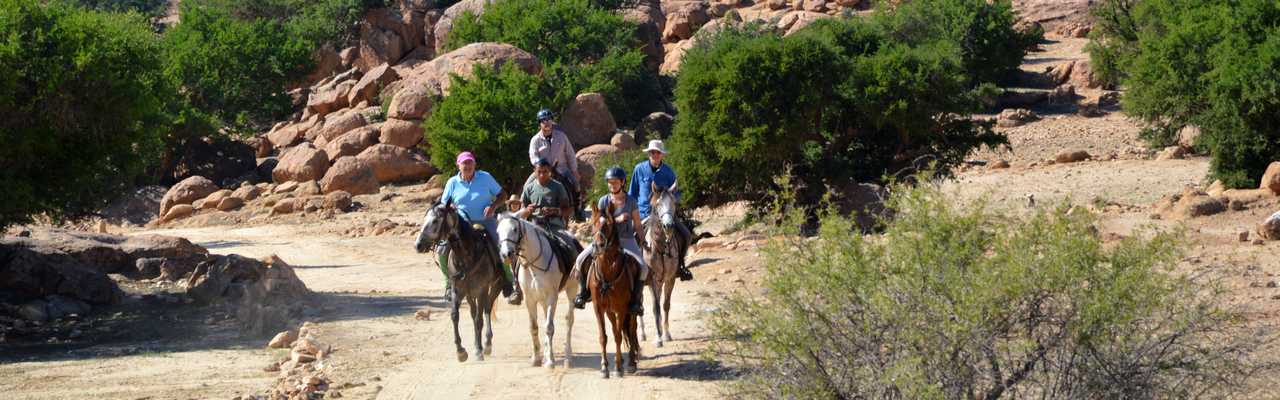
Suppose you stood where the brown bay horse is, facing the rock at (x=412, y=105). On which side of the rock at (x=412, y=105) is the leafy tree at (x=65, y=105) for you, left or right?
left

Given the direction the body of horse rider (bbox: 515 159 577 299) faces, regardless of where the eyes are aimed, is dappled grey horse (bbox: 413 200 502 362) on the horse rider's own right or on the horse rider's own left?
on the horse rider's own right

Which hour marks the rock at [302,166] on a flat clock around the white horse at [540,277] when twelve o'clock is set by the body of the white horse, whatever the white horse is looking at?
The rock is roughly at 4 o'clock from the white horse.

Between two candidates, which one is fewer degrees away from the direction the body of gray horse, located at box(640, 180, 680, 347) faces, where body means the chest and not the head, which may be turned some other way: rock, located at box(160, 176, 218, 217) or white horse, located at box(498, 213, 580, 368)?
the white horse

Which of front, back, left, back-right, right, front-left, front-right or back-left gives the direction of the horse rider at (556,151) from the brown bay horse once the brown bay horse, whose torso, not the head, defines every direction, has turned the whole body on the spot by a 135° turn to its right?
front-right

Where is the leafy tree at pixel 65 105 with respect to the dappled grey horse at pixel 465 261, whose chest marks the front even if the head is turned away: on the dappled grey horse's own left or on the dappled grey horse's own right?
on the dappled grey horse's own right

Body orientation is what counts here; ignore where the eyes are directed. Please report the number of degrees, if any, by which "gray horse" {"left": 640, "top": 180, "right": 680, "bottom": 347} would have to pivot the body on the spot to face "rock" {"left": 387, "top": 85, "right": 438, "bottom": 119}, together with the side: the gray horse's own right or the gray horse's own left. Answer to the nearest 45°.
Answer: approximately 180°

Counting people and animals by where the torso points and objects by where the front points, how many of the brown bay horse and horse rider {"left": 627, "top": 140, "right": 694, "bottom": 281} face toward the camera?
2

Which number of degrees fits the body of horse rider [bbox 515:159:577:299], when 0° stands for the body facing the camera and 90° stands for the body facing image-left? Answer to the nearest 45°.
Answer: approximately 0°

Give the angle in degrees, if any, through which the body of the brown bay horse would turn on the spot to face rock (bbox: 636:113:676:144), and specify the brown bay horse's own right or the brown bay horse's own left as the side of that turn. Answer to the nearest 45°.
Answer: approximately 180°

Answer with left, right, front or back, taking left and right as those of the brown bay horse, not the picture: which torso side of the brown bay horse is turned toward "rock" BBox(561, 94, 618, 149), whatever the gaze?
back

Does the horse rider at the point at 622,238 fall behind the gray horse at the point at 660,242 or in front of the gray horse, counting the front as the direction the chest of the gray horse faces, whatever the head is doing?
in front

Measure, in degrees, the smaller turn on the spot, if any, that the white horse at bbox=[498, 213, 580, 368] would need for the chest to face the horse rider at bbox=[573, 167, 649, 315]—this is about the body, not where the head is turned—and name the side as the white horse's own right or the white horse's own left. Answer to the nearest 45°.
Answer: approximately 135° to the white horse's own left

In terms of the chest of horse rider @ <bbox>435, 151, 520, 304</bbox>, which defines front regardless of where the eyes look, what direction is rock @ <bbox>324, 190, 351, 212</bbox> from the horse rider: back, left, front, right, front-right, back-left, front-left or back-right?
back
